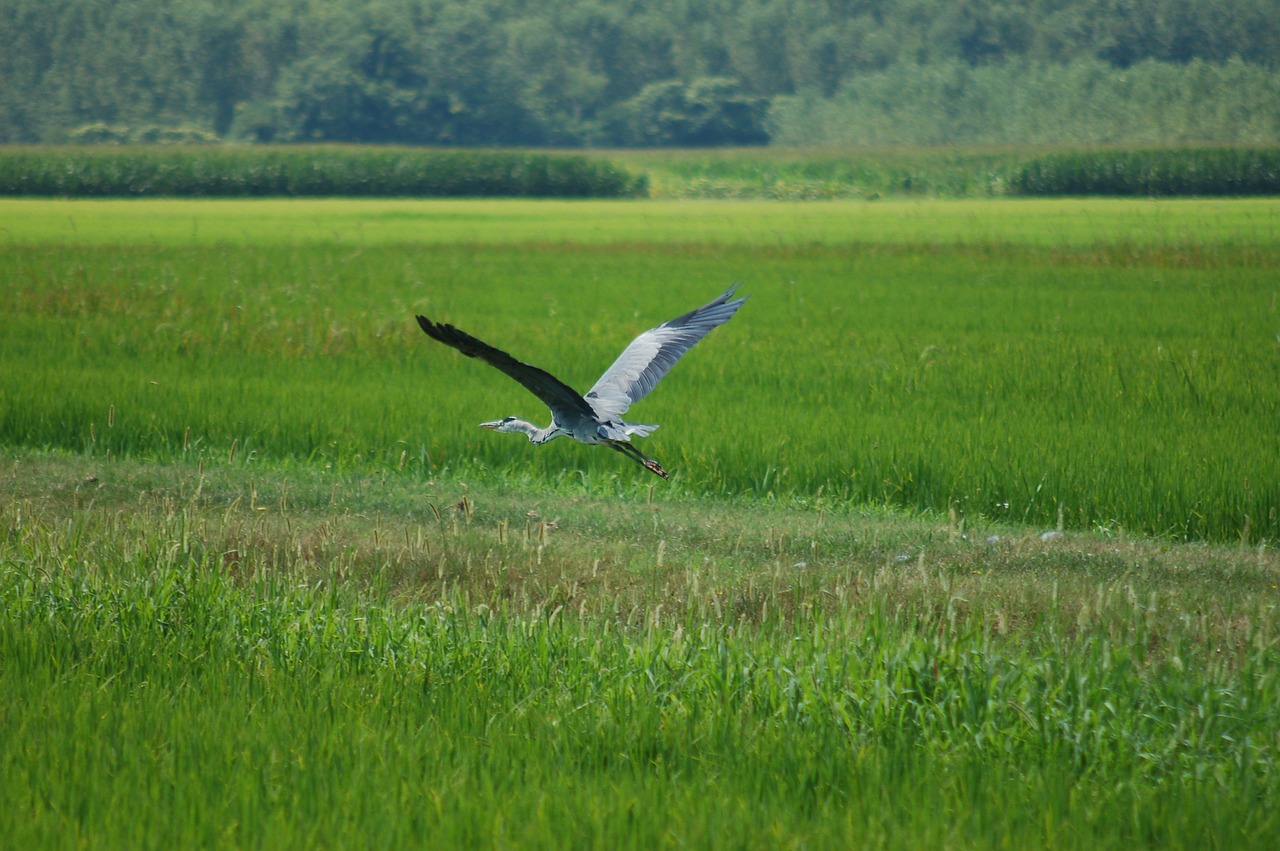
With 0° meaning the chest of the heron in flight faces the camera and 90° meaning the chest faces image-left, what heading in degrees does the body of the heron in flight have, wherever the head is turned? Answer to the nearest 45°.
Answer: approximately 135°
